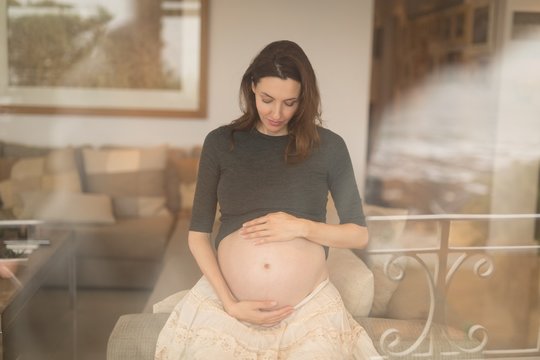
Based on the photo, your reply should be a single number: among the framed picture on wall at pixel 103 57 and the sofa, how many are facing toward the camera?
2

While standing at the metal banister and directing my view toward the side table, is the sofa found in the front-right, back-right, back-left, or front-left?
front-right

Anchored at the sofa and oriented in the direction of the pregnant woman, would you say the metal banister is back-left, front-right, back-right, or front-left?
front-left

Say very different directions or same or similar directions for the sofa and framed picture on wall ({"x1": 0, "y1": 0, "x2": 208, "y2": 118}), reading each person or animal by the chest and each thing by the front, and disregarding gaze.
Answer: same or similar directions

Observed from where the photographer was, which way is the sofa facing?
facing the viewer

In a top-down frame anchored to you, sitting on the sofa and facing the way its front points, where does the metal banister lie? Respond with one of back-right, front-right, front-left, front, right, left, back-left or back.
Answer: front-left

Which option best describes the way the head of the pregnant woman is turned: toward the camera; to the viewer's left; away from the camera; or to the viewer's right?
toward the camera

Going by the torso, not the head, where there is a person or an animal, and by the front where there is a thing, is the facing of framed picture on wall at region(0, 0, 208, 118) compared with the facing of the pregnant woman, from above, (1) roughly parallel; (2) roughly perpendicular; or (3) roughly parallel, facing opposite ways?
roughly parallel

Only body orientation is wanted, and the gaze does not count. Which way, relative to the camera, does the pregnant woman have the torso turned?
toward the camera

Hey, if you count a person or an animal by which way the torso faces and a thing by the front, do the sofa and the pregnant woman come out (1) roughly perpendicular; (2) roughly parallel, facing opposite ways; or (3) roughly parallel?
roughly parallel

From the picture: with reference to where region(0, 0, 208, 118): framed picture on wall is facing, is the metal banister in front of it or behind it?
in front

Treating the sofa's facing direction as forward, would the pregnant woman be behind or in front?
in front

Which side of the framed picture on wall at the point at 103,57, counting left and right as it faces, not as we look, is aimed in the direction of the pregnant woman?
front
